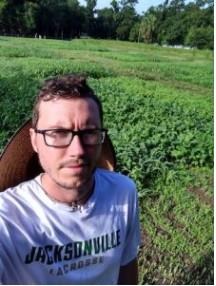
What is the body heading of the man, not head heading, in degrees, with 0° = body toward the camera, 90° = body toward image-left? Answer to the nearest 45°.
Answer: approximately 0°
